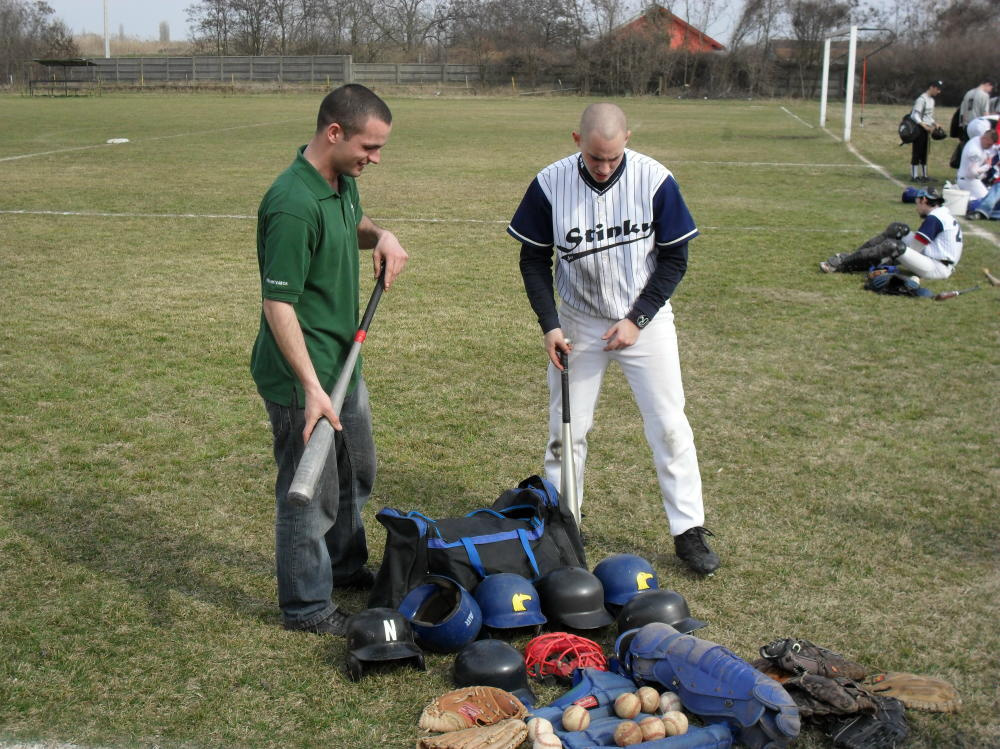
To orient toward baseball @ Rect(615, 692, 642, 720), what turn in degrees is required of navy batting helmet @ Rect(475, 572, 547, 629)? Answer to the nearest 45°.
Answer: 0° — it already faces it

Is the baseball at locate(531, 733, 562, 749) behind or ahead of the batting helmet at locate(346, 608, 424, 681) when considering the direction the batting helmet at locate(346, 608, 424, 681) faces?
ahead

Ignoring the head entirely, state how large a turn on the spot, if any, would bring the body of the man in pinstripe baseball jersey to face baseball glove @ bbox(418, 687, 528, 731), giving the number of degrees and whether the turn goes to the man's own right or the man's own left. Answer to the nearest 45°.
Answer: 0° — they already face it

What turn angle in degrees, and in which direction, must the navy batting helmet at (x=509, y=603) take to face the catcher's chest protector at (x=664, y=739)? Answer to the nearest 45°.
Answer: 0° — it already faces it

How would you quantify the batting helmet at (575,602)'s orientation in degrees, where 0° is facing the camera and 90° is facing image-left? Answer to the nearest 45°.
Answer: approximately 315°

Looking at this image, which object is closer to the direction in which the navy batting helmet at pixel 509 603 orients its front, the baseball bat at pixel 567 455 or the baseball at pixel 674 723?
the baseball

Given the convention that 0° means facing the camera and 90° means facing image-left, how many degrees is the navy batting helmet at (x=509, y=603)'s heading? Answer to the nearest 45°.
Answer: approximately 315°

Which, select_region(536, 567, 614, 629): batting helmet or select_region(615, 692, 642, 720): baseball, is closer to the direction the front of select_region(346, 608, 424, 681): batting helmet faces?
the baseball

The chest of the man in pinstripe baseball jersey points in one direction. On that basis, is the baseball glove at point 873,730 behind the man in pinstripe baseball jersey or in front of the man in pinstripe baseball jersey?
in front

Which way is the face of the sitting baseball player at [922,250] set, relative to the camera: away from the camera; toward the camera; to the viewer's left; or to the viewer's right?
to the viewer's left

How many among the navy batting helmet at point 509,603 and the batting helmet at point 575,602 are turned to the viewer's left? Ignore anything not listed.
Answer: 0

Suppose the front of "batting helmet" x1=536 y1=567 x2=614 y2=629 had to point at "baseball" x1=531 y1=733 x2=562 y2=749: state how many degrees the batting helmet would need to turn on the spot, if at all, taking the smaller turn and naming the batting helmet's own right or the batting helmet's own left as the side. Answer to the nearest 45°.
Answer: approximately 45° to the batting helmet's own right

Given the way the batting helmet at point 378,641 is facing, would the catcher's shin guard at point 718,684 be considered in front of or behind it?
in front
